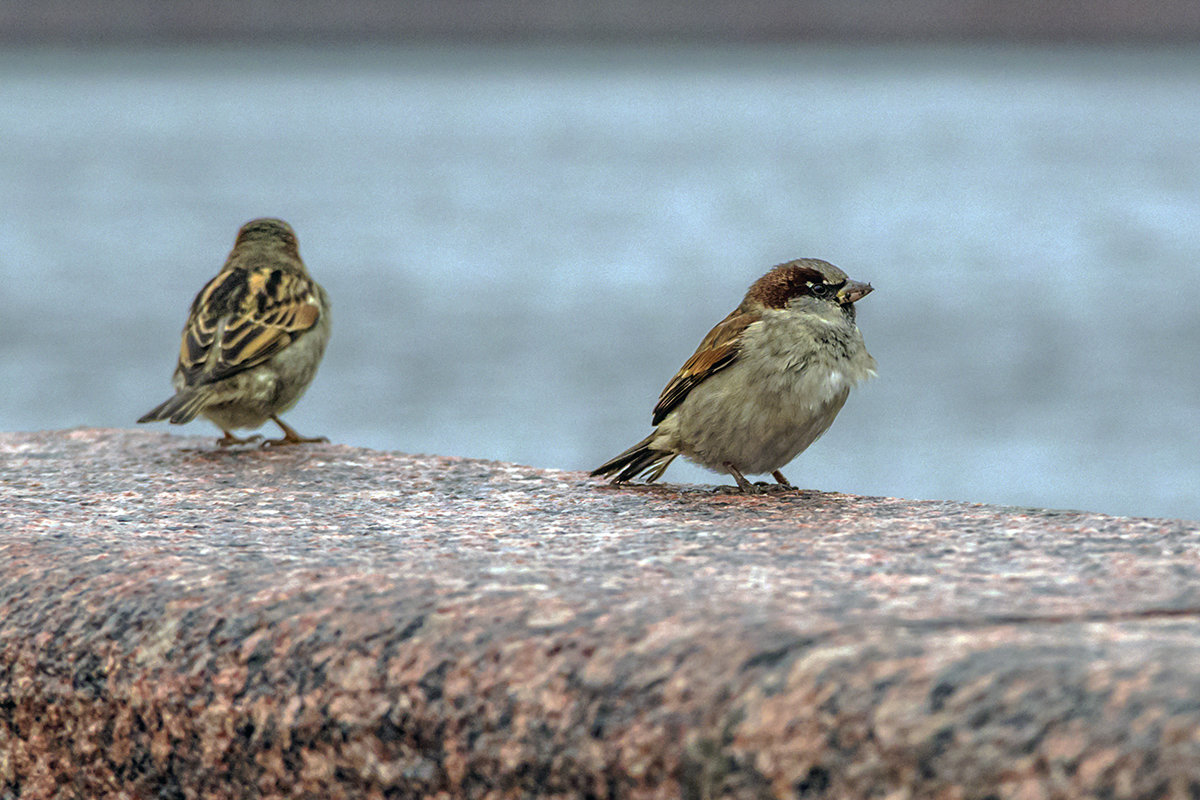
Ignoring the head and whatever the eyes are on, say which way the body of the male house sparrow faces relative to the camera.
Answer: to the viewer's right

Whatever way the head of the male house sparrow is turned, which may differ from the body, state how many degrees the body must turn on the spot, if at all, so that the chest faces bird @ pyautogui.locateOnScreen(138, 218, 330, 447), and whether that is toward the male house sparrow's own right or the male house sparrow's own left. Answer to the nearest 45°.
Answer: approximately 135° to the male house sparrow's own left

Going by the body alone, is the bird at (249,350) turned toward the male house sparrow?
no

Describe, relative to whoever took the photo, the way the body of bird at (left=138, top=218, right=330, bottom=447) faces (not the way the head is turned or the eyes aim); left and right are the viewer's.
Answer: facing away from the viewer and to the right of the viewer

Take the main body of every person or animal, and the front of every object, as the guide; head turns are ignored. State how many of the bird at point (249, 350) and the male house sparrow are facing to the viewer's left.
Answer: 0
